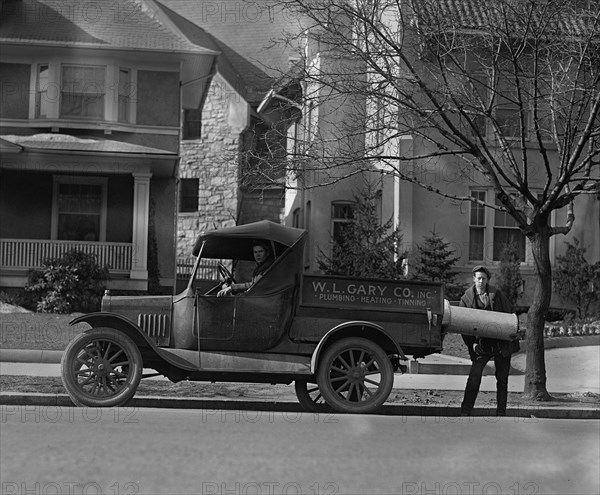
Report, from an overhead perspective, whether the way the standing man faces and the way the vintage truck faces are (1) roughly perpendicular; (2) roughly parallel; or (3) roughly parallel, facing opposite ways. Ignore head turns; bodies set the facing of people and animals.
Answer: roughly perpendicular

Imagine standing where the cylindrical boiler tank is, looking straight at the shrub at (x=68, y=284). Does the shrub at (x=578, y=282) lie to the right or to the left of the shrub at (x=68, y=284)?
right

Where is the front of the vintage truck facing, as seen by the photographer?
facing to the left of the viewer

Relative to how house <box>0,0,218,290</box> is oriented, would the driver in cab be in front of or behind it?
in front

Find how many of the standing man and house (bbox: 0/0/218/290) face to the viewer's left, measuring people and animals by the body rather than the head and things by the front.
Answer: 0

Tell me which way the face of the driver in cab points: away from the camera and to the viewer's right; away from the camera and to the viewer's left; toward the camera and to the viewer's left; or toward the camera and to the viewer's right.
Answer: toward the camera and to the viewer's left

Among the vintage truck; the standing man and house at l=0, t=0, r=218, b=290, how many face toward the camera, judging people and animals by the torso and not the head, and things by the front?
2

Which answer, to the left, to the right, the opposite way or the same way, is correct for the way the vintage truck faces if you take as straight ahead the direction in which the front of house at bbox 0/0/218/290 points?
to the right

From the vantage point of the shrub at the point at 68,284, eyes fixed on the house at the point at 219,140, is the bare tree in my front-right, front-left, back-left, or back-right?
back-right

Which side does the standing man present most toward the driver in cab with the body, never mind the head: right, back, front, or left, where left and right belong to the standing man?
right
